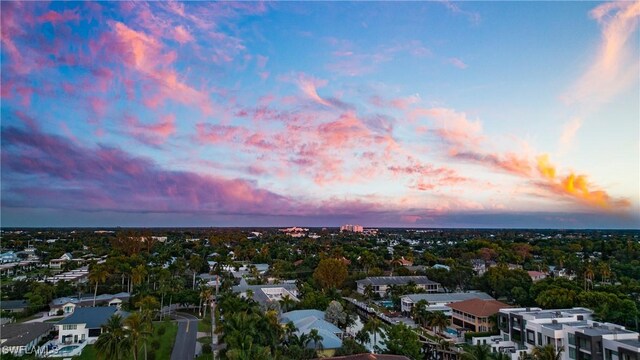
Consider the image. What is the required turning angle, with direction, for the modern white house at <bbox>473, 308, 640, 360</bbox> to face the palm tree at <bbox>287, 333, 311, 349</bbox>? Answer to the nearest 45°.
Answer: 0° — it already faces it

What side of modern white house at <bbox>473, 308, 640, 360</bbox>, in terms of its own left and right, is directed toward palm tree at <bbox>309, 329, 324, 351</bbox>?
front

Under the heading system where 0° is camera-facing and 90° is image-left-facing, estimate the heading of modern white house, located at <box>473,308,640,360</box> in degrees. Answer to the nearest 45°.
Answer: approximately 45°
